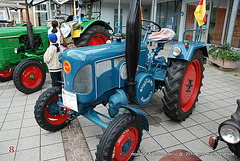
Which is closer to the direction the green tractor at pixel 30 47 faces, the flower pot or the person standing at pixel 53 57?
the person standing

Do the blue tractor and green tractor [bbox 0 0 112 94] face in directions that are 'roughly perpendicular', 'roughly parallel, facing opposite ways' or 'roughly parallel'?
roughly parallel

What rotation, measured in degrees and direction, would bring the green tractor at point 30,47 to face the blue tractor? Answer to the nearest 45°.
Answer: approximately 45° to its left

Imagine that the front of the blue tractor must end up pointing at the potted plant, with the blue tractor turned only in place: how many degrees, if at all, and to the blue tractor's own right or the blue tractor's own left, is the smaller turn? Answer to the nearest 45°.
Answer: approximately 180°

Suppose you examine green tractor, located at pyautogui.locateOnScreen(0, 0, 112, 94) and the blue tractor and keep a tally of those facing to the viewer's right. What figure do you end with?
0

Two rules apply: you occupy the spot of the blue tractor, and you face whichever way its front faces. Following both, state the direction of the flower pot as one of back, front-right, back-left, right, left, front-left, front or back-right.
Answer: back

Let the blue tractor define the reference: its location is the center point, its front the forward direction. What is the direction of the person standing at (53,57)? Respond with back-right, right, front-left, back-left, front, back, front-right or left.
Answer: right

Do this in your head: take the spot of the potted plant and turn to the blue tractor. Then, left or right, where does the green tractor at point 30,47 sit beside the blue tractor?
right

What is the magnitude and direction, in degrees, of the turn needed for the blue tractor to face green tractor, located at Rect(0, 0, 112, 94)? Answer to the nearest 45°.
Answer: approximately 90° to its right

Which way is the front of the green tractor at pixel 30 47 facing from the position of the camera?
facing the viewer and to the left of the viewer

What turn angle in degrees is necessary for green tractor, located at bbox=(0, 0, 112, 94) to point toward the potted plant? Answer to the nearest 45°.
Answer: approximately 135° to its left

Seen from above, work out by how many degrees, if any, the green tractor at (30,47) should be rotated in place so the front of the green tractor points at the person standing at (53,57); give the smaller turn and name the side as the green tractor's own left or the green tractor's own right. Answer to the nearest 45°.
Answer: approximately 45° to the green tractor's own left
